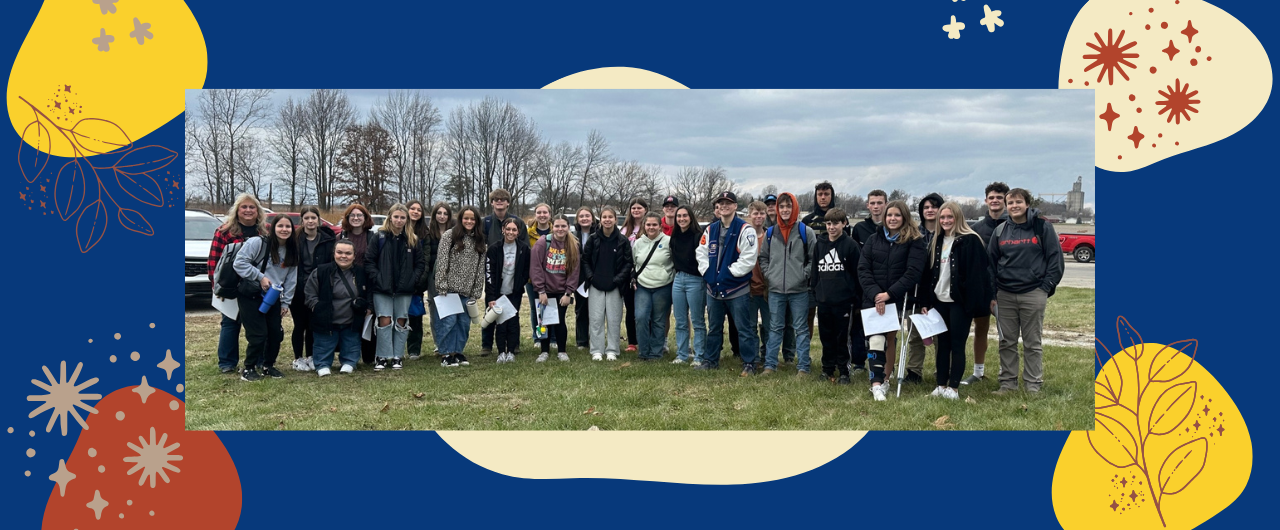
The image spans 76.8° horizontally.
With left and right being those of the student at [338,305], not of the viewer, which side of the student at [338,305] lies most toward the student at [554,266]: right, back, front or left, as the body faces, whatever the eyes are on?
left

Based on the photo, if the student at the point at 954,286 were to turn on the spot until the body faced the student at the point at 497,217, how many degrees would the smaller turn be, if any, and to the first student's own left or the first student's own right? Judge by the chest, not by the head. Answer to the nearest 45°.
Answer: approximately 45° to the first student's own right

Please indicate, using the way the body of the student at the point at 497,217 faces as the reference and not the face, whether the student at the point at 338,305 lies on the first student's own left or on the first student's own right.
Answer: on the first student's own right

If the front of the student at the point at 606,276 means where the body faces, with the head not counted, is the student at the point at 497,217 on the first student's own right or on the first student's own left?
on the first student's own right
